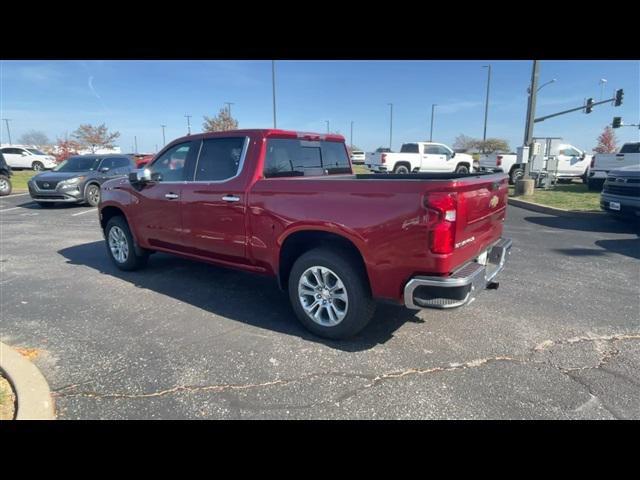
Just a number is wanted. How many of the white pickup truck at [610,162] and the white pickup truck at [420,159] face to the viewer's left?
0

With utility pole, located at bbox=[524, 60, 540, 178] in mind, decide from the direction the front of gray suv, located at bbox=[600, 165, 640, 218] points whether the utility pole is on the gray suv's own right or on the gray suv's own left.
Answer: on the gray suv's own right

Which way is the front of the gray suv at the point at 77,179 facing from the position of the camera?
facing the viewer and to the left of the viewer

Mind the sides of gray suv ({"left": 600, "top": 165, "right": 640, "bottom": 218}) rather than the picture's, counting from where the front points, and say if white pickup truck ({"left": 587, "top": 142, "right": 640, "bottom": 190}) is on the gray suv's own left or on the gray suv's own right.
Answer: on the gray suv's own right

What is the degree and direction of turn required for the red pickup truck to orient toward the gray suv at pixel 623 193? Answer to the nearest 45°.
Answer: approximately 90° to its right

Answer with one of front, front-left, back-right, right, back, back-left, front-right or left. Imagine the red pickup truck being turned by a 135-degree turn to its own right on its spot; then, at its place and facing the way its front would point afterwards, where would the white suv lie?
back-left

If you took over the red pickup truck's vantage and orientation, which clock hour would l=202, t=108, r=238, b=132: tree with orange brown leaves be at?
The tree with orange brown leaves is roughly at 1 o'clock from the red pickup truck.

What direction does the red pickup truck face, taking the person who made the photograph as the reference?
facing away from the viewer and to the left of the viewer

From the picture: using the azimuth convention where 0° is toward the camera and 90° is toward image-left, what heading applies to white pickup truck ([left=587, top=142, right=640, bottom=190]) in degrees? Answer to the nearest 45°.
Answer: approximately 225°

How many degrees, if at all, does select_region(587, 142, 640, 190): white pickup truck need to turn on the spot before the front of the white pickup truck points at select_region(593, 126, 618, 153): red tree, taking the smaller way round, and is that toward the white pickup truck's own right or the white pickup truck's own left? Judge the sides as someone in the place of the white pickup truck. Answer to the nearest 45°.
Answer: approximately 45° to the white pickup truck's own left

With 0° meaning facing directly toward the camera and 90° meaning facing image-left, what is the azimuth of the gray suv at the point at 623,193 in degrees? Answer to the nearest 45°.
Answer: approximately 45°

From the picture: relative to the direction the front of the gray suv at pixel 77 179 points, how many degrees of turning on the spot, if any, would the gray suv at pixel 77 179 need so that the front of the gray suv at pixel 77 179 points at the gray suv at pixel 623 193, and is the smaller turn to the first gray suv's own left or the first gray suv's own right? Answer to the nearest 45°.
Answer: approximately 90° to the first gray suv's own left

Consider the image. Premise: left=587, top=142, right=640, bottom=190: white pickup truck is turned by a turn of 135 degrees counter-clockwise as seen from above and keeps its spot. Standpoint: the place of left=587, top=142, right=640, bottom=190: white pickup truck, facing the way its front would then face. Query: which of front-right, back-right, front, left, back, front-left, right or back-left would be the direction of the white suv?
front
